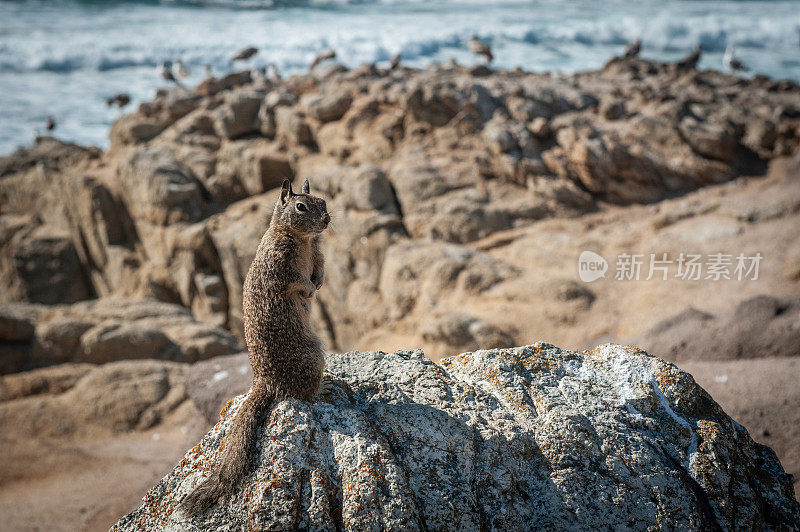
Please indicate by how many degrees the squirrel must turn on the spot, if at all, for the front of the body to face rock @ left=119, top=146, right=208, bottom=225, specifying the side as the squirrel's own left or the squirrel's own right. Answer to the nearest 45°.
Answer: approximately 90° to the squirrel's own left

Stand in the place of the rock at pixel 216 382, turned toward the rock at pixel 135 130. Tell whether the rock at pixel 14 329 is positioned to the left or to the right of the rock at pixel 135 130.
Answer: left

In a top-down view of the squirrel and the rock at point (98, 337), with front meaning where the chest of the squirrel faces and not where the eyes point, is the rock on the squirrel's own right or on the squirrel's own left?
on the squirrel's own left

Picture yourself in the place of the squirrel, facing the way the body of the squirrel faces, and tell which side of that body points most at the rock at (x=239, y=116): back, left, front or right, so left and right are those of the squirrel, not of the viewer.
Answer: left

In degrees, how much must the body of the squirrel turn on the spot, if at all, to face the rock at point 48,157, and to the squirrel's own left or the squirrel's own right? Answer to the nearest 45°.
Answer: approximately 90° to the squirrel's own left

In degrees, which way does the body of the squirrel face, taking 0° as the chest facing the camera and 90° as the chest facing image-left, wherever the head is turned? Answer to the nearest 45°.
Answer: approximately 270°

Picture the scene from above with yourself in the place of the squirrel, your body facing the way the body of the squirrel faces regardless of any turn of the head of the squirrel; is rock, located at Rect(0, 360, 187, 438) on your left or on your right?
on your left

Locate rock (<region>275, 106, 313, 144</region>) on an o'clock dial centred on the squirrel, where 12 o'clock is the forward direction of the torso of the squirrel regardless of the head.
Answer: The rock is roughly at 9 o'clock from the squirrel.

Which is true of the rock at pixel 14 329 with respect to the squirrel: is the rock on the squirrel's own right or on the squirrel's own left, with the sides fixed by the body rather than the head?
on the squirrel's own left

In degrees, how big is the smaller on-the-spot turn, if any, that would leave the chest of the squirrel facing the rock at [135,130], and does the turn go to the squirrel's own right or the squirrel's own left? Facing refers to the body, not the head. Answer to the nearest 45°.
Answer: approximately 90° to the squirrel's own left

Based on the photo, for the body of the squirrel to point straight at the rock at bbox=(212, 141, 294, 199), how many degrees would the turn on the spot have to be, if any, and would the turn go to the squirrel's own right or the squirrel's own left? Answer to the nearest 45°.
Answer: approximately 90° to the squirrel's own left
